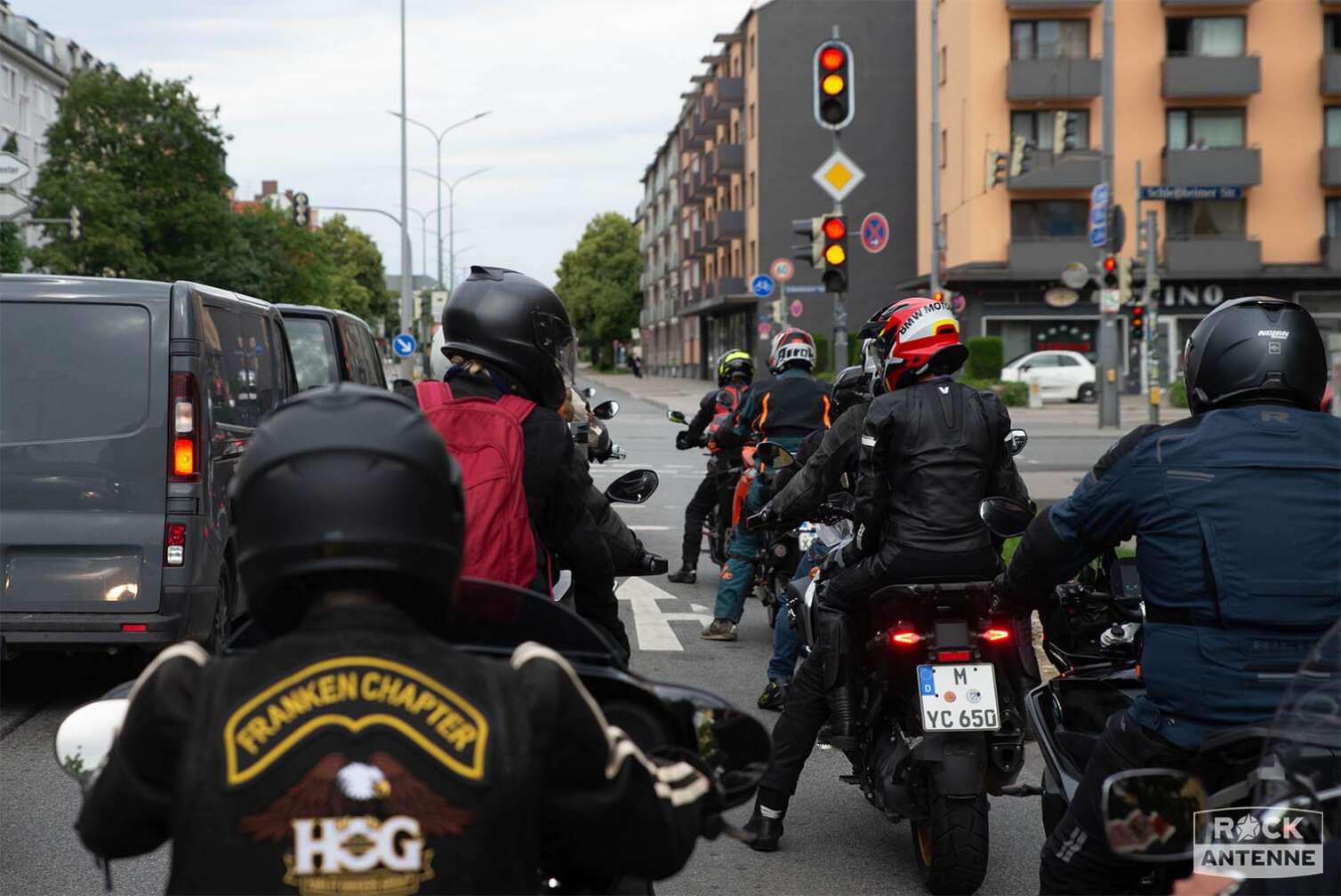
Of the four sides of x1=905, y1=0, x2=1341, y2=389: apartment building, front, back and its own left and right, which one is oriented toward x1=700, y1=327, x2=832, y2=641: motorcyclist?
front

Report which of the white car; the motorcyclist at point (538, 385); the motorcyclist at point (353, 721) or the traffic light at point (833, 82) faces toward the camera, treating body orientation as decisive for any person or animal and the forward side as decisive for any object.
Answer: the traffic light

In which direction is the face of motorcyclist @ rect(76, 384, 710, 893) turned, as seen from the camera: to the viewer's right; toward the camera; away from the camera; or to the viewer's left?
away from the camera

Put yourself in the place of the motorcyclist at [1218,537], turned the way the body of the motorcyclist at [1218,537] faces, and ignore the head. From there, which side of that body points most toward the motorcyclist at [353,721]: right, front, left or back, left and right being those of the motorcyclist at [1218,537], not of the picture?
left

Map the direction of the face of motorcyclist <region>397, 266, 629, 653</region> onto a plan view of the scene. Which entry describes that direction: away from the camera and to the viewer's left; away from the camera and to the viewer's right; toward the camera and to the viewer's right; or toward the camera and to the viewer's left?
away from the camera and to the viewer's right

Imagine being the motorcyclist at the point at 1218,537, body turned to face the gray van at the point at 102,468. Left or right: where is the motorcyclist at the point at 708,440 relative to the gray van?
right

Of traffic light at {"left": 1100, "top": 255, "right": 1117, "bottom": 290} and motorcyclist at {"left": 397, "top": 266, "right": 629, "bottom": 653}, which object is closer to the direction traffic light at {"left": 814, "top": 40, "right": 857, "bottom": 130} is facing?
the motorcyclist

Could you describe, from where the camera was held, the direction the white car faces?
facing to the left of the viewer

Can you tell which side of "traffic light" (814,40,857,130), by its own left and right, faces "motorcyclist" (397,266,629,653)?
front

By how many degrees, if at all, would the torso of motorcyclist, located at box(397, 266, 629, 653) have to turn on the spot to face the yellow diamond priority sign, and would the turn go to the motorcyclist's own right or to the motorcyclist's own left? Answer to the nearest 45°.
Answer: approximately 45° to the motorcyclist's own left

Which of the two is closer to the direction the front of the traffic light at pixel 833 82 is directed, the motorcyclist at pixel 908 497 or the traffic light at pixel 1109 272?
the motorcyclist

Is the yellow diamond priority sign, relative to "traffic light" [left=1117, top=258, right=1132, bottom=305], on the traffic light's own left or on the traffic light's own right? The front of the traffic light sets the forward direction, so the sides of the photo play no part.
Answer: on the traffic light's own right

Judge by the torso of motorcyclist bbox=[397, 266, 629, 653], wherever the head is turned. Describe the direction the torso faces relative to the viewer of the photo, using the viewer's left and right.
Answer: facing away from the viewer and to the right of the viewer

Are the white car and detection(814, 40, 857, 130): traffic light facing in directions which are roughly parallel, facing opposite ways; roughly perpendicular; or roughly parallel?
roughly perpendicular

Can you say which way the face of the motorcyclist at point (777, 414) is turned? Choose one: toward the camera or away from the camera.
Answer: away from the camera

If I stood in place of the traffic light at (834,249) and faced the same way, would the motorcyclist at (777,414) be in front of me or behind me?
in front
